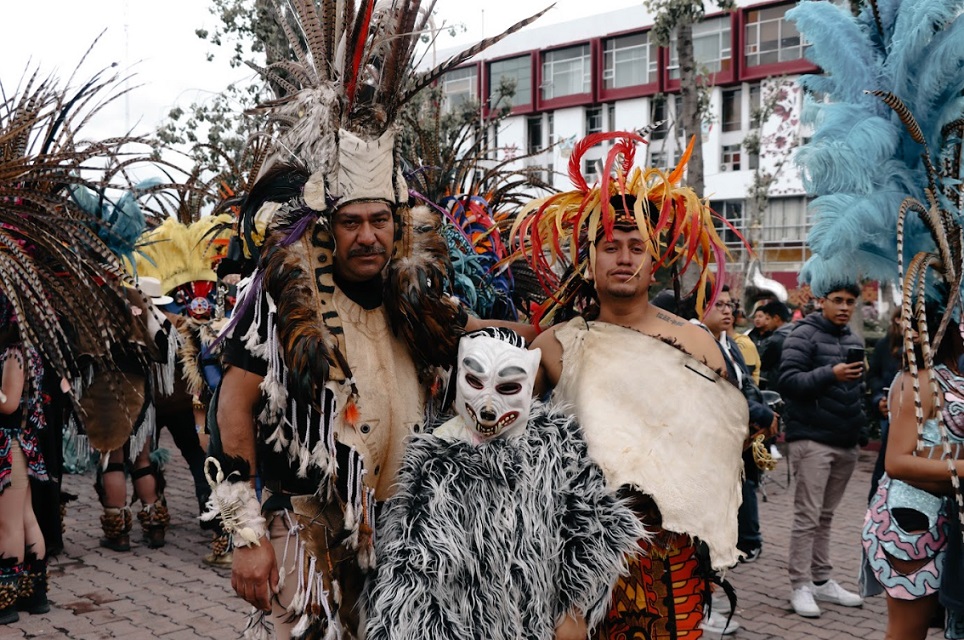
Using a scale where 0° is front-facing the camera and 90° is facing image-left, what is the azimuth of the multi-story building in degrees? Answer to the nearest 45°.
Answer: approximately 45°

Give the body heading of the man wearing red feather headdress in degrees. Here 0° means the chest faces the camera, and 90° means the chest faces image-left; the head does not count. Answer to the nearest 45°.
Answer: approximately 0°

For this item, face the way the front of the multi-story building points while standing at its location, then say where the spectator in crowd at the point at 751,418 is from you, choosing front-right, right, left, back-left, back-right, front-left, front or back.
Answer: front-left

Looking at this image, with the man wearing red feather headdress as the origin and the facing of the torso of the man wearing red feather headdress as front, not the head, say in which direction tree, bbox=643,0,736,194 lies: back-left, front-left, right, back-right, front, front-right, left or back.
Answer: back

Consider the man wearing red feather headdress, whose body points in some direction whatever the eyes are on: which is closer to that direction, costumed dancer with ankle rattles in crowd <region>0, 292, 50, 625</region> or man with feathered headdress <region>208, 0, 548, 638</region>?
the man with feathered headdress

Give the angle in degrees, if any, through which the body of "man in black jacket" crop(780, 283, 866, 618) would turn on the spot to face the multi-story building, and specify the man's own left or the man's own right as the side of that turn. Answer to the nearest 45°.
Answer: approximately 135° to the man's own left

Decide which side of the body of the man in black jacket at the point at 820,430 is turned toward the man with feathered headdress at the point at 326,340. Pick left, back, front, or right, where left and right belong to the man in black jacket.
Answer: right

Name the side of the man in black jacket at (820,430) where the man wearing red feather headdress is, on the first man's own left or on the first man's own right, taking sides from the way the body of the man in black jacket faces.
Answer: on the first man's own right
